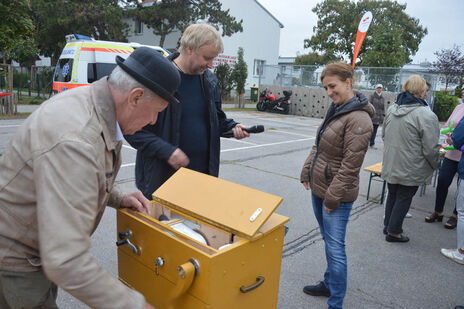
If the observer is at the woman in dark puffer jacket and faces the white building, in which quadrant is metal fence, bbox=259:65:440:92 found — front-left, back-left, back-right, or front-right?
front-right

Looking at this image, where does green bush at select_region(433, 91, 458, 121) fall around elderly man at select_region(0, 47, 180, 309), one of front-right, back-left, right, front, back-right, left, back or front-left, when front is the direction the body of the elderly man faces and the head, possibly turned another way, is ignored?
front-left

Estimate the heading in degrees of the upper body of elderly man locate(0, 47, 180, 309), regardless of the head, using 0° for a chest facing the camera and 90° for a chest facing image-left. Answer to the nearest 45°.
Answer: approximately 270°

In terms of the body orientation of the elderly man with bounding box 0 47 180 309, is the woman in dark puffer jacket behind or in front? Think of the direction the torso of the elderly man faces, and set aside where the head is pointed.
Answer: in front

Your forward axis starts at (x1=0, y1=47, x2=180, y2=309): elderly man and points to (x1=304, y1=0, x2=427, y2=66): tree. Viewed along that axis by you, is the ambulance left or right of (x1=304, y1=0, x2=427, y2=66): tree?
left

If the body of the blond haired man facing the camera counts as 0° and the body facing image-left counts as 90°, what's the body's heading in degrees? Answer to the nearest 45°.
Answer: approximately 315°

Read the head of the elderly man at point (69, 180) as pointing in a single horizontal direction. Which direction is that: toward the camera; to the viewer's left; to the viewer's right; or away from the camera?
to the viewer's right

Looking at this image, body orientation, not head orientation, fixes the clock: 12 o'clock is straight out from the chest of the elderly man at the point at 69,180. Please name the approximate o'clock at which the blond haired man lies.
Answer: The blond haired man is roughly at 10 o'clock from the elderly man.

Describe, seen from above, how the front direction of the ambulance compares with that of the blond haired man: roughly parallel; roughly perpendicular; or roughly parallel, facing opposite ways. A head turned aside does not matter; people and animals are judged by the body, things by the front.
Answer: roughly perpendicular

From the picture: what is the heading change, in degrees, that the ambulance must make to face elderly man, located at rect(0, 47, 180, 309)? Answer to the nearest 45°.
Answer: approximately 135° to its right

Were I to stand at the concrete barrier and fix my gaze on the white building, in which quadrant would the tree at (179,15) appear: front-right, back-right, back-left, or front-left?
front-left
